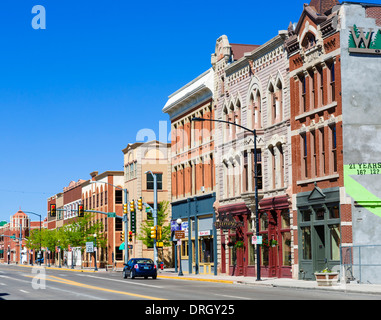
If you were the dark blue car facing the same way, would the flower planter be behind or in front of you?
behind

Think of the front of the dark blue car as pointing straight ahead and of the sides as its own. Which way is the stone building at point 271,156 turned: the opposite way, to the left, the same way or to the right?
to the left

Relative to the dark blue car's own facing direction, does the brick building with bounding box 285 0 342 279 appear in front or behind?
behind

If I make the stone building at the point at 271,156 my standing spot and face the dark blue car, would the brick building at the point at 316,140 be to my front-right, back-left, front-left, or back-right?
back-left

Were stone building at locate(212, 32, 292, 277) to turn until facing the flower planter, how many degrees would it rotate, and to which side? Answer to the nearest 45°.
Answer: approximately 45° to its left

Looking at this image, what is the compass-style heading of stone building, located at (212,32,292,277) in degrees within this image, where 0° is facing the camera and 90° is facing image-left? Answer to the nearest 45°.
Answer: approximately 45°

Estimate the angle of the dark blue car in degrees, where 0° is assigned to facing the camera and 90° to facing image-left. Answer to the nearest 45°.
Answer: approximately 135°

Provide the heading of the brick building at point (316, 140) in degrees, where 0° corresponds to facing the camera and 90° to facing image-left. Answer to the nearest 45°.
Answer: approximately 45°
